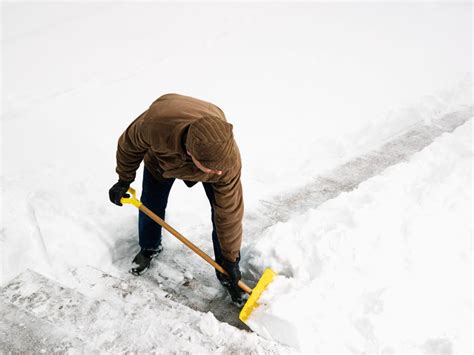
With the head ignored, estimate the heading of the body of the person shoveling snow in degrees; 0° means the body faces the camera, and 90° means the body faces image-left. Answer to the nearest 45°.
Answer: approximately 0°
